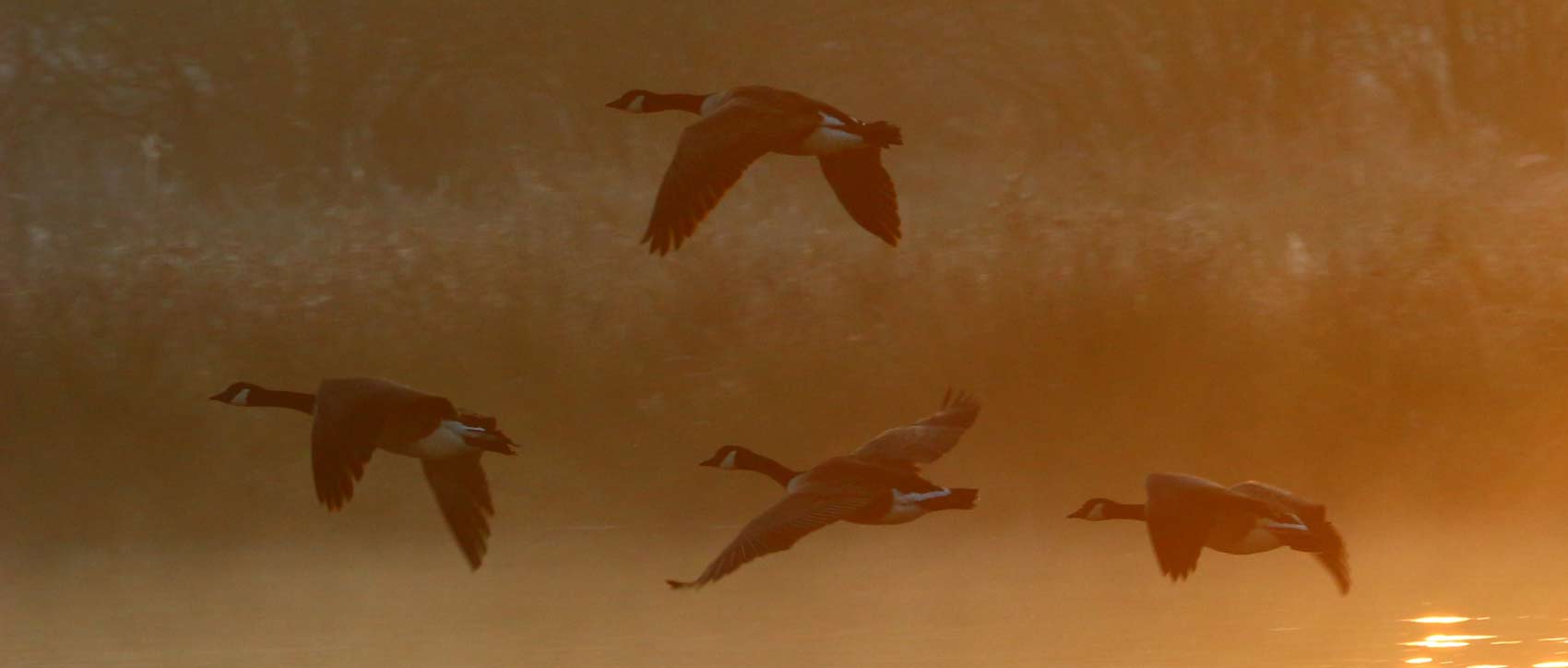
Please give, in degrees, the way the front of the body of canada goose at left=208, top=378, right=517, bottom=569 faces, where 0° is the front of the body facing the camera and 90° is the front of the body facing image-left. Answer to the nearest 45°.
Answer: approximately 90°

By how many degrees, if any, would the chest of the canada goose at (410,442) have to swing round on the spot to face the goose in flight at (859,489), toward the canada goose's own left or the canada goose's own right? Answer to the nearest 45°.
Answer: approximately 180°

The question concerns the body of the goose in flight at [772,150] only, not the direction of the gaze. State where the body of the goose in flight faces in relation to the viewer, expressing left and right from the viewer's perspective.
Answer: facing to the left of the viewer

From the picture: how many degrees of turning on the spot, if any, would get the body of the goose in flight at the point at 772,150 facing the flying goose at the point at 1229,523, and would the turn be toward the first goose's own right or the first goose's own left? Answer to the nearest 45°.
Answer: approximately 180°

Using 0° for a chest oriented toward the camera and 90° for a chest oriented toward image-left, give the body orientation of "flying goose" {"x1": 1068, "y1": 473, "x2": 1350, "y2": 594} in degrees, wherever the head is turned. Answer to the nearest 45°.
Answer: approximately 90°

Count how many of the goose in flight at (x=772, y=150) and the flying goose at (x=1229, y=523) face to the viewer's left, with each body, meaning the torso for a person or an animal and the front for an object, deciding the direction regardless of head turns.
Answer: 2
